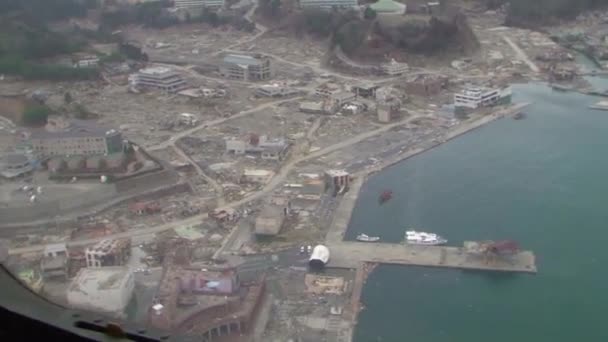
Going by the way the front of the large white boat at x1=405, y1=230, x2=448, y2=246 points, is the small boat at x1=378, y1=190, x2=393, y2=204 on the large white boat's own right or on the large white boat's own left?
on the large white boat's own left

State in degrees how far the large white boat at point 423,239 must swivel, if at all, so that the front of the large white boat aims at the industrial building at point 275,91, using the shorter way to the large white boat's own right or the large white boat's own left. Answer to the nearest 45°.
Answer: approximately 135° to the large white boat's own left

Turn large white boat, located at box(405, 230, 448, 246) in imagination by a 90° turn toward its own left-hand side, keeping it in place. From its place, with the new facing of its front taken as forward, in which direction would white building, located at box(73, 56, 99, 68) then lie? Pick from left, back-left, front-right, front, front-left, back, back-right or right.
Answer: front-left

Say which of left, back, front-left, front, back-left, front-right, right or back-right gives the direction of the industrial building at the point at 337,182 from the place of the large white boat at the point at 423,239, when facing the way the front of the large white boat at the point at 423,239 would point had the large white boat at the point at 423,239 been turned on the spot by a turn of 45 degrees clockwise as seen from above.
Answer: back

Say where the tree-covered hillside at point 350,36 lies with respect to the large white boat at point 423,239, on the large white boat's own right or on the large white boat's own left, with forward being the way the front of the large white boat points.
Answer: on the large white boat's own left

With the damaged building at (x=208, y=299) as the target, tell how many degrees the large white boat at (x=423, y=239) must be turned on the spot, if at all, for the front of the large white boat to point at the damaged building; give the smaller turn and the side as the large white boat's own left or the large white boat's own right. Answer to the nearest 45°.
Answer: approximately 135° to the large white boat's own right

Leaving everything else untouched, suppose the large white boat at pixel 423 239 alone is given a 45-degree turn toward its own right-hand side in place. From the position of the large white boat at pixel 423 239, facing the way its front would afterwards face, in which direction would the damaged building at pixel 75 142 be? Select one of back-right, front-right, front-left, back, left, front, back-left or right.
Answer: back-right

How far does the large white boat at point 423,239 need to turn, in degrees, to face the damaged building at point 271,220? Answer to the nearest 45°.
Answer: approximately 180°

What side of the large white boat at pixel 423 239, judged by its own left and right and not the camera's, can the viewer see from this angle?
right

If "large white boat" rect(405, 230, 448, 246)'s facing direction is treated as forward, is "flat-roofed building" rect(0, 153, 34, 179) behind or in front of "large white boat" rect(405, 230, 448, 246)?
behind

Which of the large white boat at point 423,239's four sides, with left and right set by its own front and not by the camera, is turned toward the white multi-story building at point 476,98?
left

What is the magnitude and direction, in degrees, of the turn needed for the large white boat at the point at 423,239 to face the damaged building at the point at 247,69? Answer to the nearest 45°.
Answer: approximately 135° to its left

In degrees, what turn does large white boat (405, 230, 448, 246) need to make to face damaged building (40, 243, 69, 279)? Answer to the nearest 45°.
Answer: approximately 135° to its right

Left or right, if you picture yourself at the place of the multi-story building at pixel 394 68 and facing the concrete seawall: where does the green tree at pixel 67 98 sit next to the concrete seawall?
right

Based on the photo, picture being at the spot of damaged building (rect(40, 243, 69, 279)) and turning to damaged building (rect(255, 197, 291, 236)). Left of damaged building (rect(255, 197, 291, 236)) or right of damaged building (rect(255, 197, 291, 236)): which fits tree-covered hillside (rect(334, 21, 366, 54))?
left
